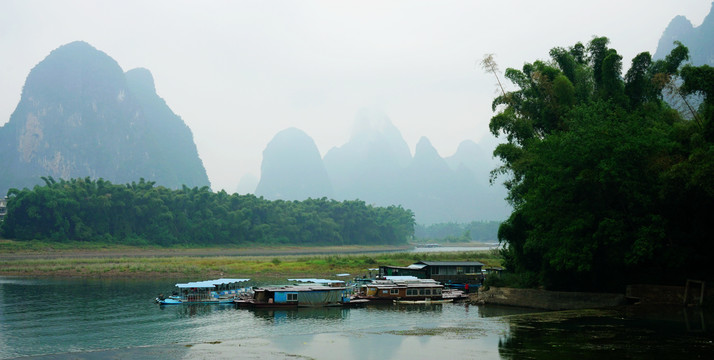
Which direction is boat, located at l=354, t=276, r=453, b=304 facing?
to the viewer's left

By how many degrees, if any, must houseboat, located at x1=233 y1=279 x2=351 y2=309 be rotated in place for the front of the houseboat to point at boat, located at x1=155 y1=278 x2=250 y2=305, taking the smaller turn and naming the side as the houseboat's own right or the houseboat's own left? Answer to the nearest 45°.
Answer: approximately 45° to the houseboat's own right

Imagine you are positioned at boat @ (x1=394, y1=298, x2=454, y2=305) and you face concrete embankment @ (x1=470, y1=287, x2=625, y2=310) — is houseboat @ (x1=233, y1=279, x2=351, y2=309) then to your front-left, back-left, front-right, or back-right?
back-right

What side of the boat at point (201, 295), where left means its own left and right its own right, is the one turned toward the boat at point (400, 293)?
back

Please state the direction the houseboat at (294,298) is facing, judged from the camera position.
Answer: facing to the left of the viewer

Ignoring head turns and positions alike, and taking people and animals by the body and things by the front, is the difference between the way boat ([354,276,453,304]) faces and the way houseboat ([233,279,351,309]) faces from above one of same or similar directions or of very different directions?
same or similar directions

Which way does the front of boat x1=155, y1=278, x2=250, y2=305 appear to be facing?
to the viewer's left

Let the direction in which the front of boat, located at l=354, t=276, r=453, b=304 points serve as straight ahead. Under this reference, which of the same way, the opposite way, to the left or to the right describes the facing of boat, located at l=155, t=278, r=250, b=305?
the same way

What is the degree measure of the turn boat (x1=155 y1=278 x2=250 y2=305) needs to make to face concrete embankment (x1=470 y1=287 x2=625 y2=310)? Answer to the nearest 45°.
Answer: approximately 135° to its left
